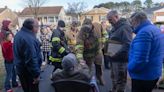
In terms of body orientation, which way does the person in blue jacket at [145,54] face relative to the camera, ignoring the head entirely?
to the viewer's left

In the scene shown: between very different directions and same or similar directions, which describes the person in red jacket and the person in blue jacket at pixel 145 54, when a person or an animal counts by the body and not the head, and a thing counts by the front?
very different directions

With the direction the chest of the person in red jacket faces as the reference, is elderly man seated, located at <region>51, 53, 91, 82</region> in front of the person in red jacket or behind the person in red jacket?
in front

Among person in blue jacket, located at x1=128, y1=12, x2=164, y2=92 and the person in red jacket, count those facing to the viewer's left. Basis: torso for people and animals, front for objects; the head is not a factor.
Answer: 1

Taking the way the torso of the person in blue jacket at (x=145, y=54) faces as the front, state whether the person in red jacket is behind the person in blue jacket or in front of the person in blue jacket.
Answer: in front

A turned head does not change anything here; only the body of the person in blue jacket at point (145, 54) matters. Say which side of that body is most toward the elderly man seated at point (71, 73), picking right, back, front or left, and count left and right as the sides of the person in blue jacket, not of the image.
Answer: front
